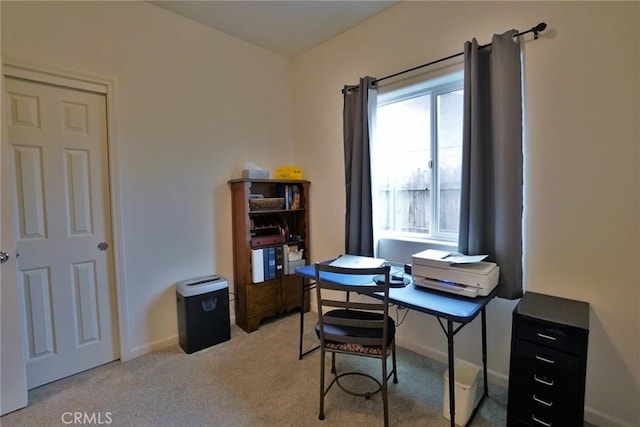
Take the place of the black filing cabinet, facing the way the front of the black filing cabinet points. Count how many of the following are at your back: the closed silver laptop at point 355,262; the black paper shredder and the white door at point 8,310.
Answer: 0

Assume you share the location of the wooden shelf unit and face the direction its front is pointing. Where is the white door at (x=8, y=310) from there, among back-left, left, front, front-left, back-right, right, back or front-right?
right

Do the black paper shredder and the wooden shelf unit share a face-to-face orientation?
no

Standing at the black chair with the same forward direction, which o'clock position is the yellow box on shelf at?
The yellow box on shelf is roughly at 11 o'clock from the black chair.

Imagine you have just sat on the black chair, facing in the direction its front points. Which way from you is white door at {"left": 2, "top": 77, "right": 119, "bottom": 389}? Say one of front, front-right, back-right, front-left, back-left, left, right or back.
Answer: left

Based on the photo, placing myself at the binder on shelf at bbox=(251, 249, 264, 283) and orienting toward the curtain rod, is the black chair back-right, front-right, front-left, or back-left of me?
front-right

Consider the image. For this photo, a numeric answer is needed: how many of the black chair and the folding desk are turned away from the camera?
1

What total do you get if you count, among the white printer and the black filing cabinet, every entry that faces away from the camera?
0

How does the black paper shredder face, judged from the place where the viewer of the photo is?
facing the viewer and to the right of the viewer

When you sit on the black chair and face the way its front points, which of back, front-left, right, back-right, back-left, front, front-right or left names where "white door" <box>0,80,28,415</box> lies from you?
left

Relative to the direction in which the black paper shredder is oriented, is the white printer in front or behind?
in front

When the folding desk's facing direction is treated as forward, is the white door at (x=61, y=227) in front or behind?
in front

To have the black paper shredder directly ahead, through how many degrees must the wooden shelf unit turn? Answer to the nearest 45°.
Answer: approximately 90° to its right

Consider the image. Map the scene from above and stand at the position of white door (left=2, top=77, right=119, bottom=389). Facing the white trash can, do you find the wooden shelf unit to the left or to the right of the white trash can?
left

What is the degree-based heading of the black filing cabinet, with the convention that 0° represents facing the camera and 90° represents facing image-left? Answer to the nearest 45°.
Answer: approximately 45°

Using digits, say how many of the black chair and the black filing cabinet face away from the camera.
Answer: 1

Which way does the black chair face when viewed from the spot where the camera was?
facing away from the viewer

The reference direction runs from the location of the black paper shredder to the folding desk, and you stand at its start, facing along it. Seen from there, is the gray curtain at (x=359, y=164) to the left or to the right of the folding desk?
left

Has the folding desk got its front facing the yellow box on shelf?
no

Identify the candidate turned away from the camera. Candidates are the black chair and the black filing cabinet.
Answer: the black chair

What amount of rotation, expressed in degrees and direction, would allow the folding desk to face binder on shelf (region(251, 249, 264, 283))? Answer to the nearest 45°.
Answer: approximately 90° to its right
